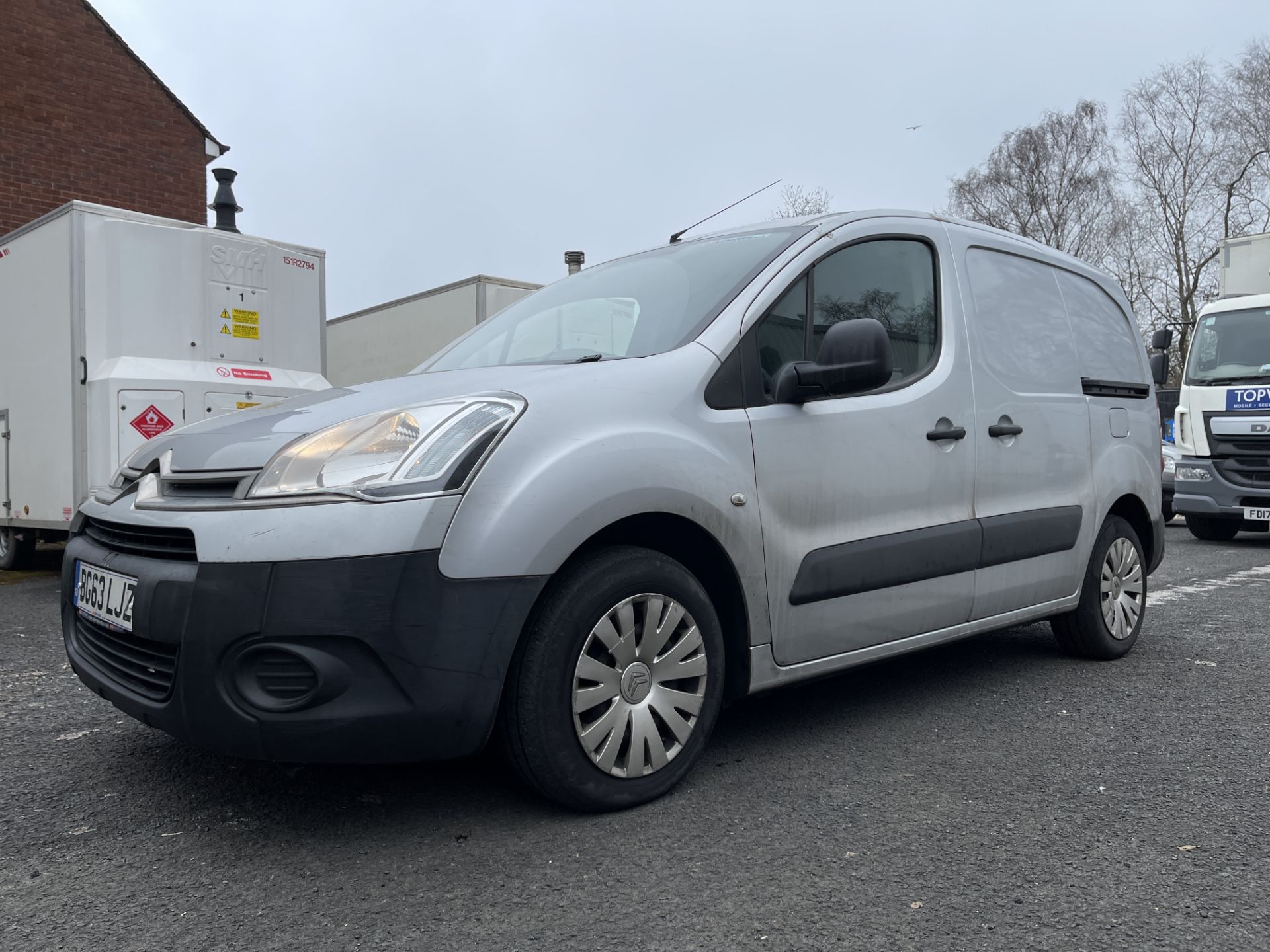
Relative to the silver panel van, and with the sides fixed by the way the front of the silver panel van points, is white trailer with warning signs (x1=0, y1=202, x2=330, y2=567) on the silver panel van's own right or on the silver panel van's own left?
on the silver panel van's own right

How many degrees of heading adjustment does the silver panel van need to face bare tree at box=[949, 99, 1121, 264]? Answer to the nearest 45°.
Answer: approximately 180°

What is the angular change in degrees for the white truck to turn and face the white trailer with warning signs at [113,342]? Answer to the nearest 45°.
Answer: approximately 45° to its right

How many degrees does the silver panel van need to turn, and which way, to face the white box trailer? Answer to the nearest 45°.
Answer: approximately 135° to its right

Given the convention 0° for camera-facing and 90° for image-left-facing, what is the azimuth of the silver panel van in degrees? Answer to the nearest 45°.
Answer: approximately 45°

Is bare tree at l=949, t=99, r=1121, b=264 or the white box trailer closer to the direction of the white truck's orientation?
the white box trailer

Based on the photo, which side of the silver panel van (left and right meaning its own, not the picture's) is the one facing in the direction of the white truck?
back

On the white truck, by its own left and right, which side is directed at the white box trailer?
right
